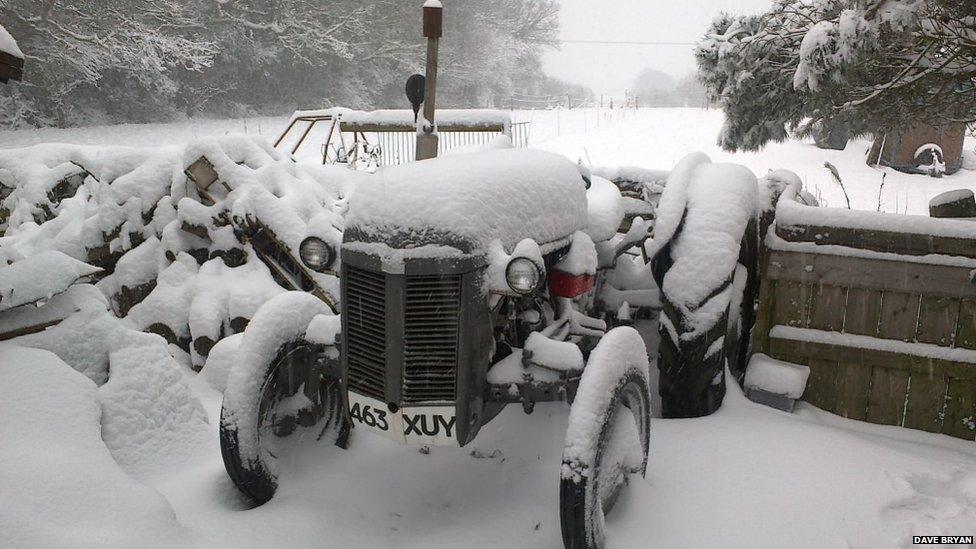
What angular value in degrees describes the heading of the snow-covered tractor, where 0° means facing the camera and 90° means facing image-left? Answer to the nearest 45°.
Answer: approximately 45°

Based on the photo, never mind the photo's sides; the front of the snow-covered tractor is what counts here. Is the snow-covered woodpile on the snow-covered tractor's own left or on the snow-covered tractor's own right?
on the snow-covered tractor's own right

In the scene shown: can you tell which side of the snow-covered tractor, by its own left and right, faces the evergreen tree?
back

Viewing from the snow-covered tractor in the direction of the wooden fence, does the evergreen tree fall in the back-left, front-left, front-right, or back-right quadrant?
front-left

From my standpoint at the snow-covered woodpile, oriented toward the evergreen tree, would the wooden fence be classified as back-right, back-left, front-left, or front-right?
front-right

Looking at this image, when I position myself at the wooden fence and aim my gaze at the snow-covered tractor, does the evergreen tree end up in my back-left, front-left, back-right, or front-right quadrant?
back-right
